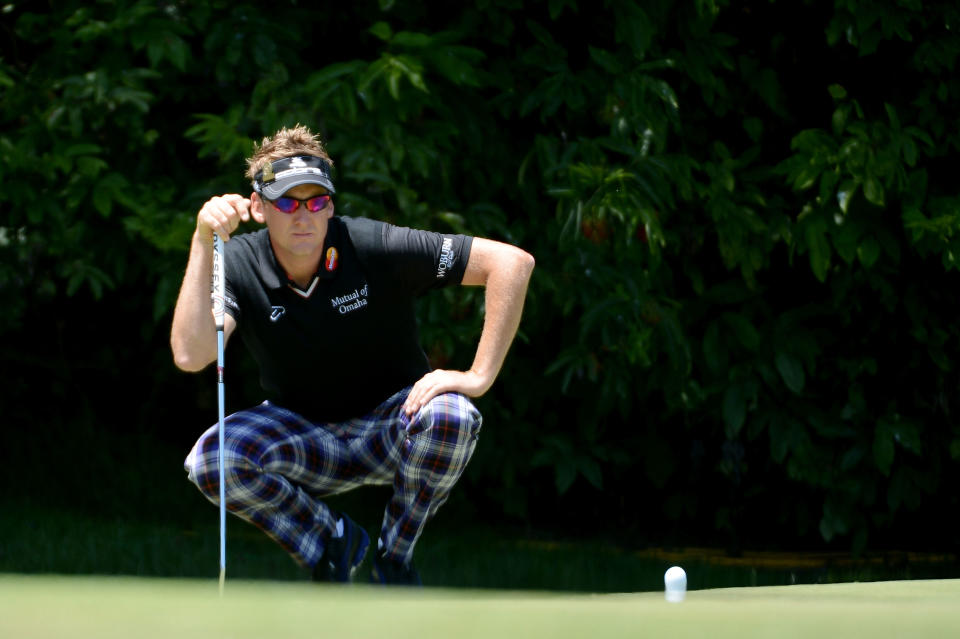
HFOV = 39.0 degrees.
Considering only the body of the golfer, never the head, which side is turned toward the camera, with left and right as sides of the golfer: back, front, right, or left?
front
